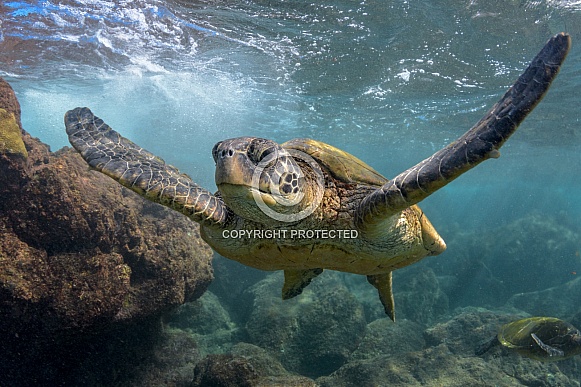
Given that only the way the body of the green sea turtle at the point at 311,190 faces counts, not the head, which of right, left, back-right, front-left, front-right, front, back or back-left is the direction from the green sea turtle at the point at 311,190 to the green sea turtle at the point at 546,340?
back

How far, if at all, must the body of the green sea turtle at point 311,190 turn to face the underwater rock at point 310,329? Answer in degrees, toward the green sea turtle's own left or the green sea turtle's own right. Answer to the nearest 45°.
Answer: approximately 135° to the green sea turtle's own right

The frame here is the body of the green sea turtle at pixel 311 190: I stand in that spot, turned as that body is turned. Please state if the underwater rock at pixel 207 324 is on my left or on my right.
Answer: on my right

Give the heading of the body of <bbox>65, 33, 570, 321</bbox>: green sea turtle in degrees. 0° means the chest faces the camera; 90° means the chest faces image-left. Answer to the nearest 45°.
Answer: approximately 45°
